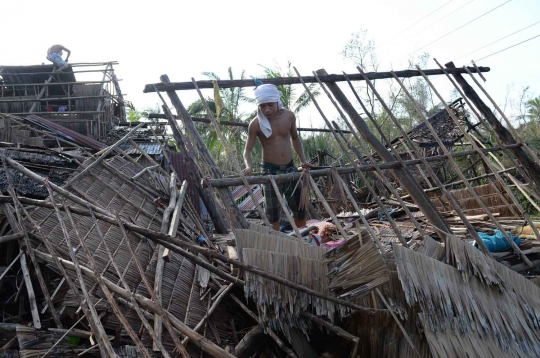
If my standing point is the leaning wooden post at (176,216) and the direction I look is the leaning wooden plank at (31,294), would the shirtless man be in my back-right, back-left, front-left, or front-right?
back-left

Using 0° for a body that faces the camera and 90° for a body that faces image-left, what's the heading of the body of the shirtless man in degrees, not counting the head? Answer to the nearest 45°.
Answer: approximately 0°

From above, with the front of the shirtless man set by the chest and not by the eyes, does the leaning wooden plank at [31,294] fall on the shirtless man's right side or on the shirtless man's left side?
on the shirtless man's right side

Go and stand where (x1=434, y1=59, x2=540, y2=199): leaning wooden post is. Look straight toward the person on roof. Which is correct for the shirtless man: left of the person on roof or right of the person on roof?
left

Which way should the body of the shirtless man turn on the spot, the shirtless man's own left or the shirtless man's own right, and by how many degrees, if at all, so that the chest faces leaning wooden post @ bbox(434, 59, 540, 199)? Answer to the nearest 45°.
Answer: approximately 90° to the shirtless man's own left

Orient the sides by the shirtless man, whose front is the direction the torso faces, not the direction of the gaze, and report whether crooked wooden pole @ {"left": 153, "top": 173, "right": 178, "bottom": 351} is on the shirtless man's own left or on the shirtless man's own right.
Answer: on the shirtless man's own right

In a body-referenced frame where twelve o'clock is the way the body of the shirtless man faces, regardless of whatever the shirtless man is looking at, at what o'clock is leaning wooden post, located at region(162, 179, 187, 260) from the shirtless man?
The leaning wooden post is roughly at 3 o'clock from the shirtless man.
